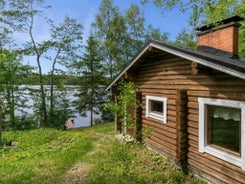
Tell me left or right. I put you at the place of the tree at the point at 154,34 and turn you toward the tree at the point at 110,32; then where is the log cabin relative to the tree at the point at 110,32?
left

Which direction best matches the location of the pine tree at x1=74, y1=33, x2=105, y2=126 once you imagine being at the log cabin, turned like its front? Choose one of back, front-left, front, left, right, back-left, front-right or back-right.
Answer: right

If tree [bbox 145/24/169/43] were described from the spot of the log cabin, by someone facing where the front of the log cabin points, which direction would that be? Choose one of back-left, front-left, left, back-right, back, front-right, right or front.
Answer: back-right

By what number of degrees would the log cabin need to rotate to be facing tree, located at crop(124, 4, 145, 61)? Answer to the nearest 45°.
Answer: approximately 135° to its right

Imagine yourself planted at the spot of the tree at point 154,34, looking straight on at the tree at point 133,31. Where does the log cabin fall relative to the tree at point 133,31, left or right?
left

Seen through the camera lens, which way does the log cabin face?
facing the viewer and to the left of the viewer

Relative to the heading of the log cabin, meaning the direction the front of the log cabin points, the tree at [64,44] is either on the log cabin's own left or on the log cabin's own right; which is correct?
on the log cabin's own right

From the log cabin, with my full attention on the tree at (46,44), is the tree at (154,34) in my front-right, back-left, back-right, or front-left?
front-right
